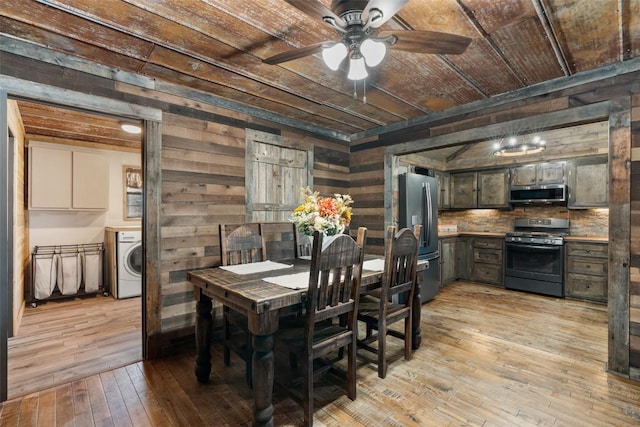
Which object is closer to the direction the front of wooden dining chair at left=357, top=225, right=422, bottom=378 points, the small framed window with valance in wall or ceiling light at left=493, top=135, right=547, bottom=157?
the small framed window with valance in wall

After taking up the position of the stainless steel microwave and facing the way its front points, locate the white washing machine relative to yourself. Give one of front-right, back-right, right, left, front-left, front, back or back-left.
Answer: front-right

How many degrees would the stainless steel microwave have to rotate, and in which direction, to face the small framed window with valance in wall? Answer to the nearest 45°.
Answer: approximately 45° to its right

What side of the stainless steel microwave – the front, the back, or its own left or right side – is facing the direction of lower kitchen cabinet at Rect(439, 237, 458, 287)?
right

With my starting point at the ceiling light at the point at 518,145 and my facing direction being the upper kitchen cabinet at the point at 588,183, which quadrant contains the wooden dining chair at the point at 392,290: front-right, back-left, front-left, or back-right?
back-right

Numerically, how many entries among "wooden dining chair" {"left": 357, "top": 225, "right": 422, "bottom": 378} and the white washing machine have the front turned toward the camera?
1

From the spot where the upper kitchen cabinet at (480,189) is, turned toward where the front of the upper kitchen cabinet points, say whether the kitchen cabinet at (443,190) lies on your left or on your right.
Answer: on your right

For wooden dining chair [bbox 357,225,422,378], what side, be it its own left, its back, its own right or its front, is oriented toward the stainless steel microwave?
right

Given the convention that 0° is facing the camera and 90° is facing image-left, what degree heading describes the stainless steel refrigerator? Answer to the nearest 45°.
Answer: approximately 315°

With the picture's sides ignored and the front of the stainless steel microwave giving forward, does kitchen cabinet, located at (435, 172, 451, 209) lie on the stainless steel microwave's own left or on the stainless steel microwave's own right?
on the stainless steel microwave's own right
